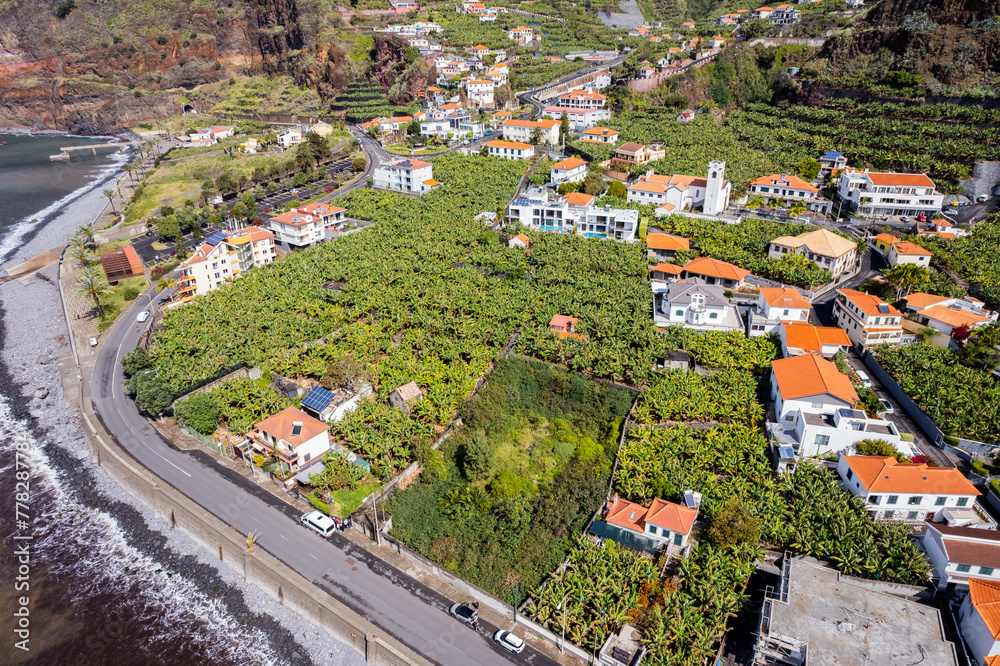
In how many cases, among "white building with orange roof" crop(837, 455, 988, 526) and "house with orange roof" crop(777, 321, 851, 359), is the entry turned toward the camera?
2

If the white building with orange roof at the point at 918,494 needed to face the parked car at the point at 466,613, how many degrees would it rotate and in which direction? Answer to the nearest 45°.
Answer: approximately 45° to its right

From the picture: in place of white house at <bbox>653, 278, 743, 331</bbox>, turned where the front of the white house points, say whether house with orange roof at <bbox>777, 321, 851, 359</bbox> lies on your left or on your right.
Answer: on your left

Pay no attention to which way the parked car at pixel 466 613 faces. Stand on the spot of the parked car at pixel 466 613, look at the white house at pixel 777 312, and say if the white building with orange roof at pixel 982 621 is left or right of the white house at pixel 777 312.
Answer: right

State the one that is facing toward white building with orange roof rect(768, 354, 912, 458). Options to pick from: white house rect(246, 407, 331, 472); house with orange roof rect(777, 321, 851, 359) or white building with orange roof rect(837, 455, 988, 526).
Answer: the house with orange roof

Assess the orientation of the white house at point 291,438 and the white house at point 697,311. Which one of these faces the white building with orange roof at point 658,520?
the white house at point 697,311

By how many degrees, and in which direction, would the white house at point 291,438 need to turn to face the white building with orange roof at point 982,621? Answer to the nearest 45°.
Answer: approximately 90° to its left
